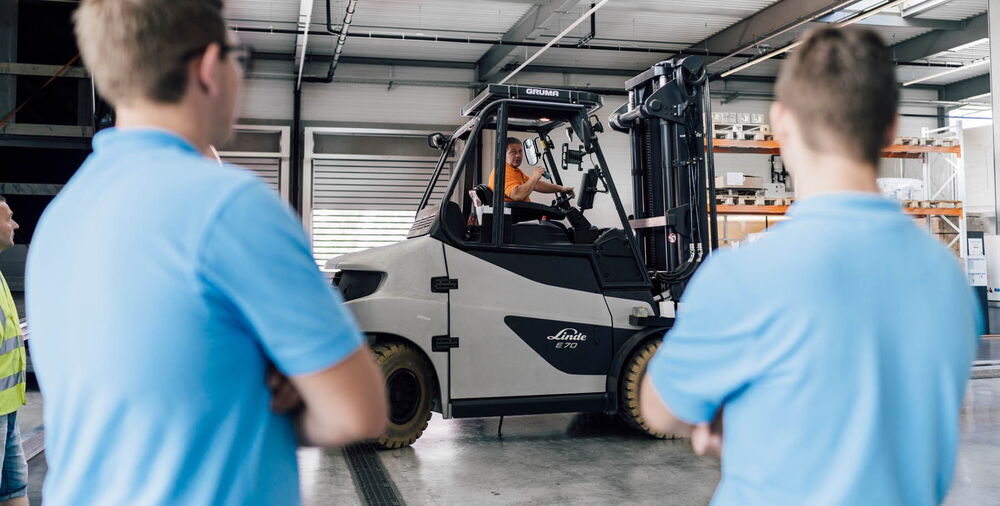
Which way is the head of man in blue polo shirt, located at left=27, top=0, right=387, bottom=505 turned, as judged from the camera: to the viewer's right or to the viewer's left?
to the viewer's right

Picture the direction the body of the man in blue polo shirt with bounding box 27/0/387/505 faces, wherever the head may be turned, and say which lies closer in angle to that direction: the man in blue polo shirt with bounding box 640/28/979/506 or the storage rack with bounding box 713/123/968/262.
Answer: the storage rack

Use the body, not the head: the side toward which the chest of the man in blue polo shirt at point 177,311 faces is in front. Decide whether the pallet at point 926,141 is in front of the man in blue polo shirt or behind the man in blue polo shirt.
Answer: in front

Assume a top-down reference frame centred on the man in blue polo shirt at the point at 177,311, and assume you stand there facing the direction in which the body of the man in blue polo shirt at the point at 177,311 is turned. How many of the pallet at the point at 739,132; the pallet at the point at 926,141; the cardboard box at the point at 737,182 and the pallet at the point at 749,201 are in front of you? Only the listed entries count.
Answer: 4

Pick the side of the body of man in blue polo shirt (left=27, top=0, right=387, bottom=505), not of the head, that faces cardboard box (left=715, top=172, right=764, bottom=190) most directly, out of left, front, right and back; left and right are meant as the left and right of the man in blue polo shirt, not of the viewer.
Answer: front

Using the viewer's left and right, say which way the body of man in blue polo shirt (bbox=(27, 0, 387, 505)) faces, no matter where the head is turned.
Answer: facing away from the viewer and to the right of the viewer

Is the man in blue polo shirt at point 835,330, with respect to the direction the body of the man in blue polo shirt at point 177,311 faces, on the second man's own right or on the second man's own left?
on the second man's own right

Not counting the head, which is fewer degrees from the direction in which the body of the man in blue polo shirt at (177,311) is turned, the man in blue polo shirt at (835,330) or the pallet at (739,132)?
the pallet

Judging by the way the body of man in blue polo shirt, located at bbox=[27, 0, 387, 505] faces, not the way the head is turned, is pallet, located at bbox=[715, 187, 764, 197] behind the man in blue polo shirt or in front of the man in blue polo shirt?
in front

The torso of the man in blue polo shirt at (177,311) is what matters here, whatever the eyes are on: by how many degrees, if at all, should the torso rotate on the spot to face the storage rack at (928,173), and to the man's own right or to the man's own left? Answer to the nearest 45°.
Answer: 0° — they already face it
